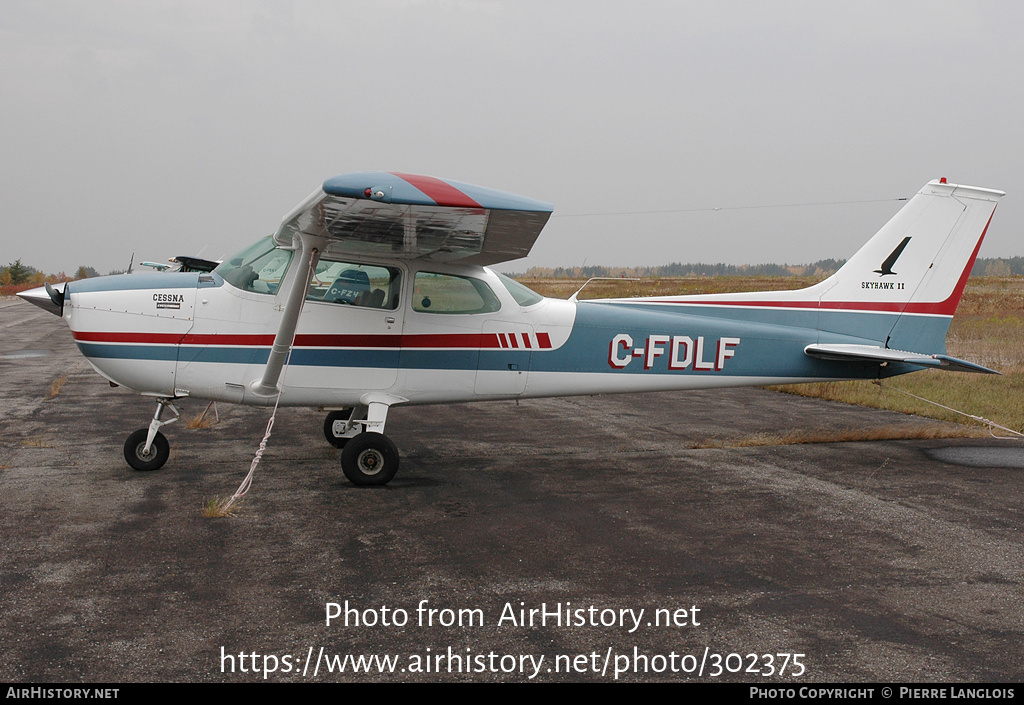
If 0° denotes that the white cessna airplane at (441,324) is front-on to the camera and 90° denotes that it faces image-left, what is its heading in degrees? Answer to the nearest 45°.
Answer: approximately 90°
